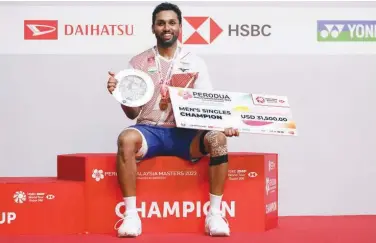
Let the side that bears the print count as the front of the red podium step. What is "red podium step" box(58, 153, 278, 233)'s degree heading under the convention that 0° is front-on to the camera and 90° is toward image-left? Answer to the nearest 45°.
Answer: approximately 0°

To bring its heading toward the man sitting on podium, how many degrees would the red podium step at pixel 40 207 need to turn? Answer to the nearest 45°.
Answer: approximately 90° to its left

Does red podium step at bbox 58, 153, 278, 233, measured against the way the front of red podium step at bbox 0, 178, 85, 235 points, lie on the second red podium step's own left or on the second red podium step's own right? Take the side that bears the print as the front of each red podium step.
on the second red podium step's own left

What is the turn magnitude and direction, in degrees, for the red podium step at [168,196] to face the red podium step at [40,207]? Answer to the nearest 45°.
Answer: approximately 90° to its right

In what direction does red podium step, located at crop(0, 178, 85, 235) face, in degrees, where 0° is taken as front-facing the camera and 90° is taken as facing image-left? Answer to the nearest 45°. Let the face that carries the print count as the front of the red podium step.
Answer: approximately 0°

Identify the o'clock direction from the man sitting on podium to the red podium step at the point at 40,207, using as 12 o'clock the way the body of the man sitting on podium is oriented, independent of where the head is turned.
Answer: The red podium step is roughly at 3 o'clock from the man sitting on podium.

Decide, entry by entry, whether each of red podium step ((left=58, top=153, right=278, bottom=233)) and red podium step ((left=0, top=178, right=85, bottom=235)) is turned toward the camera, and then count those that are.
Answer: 2

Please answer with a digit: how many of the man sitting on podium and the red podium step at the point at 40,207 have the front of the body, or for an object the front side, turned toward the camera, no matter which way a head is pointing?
2
